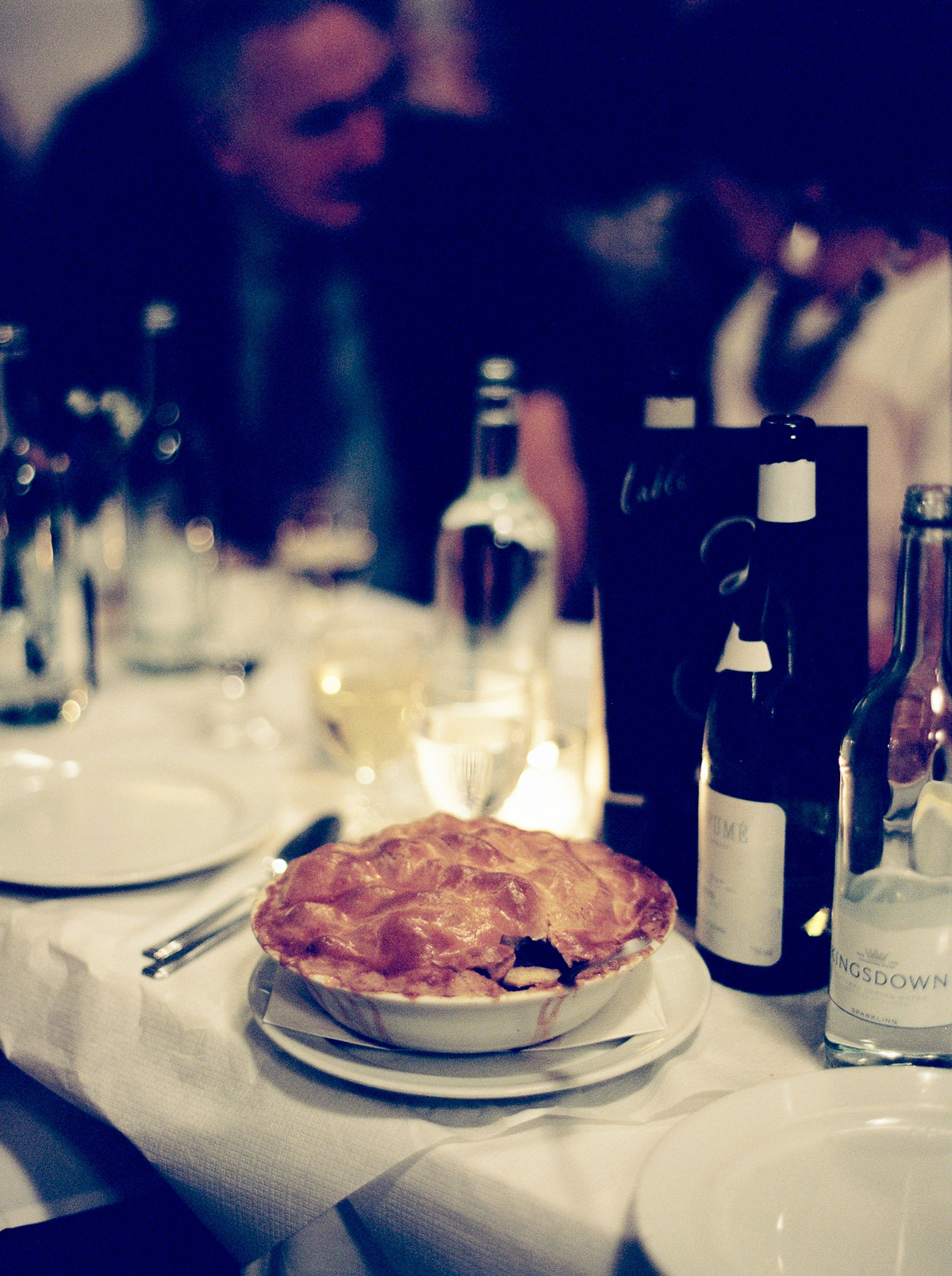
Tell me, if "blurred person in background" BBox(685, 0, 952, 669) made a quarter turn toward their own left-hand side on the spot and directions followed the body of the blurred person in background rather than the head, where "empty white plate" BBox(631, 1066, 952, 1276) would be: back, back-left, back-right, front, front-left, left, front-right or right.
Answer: front-right

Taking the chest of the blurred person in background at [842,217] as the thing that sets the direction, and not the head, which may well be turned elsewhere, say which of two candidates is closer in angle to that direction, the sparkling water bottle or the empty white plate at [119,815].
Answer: the empty white plate

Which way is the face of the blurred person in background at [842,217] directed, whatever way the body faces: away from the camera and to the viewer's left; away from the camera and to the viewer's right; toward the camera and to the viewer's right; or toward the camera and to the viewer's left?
toward the camera and to the viewer's left

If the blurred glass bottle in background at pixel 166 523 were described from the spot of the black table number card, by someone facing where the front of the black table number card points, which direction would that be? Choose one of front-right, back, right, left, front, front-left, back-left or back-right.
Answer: back-right

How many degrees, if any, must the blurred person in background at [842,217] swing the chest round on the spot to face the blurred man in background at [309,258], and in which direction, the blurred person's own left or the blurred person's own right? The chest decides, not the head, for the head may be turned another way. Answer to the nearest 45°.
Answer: approximately 90° to the blurred person's own right

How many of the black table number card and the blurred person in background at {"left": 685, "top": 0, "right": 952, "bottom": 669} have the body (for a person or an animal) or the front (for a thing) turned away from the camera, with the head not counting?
0
